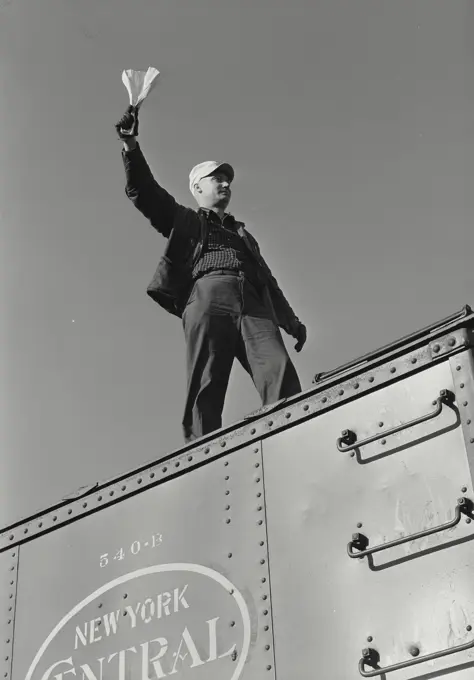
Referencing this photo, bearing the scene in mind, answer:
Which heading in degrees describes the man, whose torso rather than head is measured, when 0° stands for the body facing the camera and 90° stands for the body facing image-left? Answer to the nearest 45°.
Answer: approximately 315°
